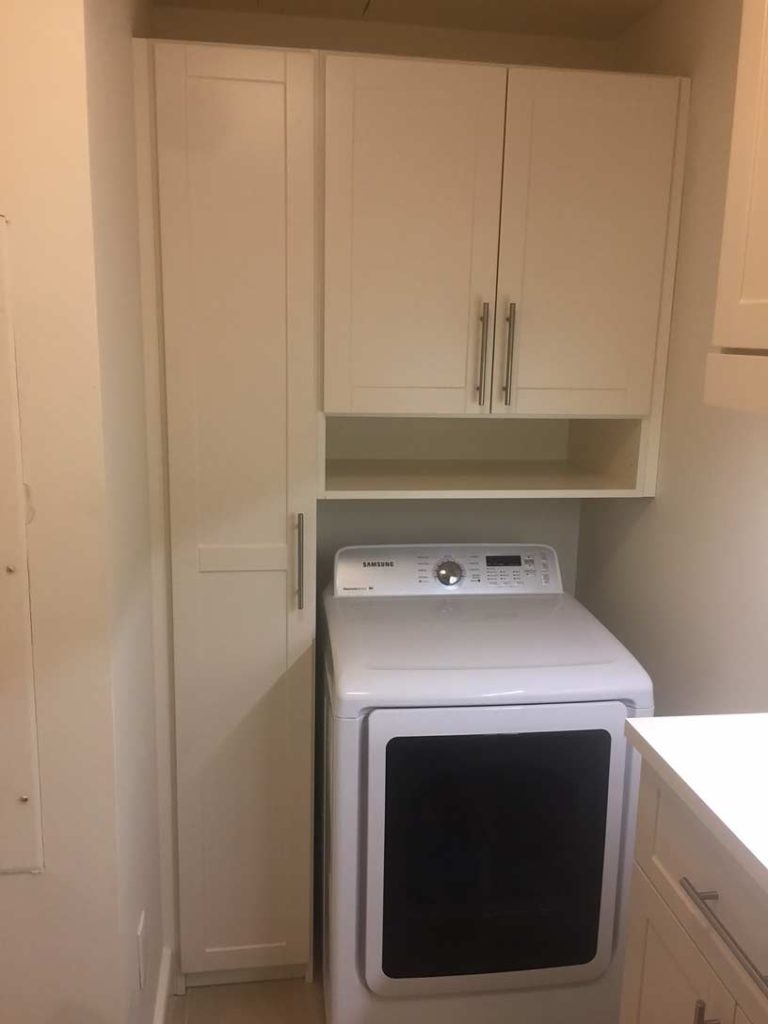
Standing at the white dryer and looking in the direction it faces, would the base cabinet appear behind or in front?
in front

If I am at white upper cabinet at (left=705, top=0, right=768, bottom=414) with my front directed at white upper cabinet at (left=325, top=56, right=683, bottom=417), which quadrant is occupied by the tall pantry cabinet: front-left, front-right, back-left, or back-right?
front-left

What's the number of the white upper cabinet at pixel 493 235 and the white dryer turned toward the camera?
2

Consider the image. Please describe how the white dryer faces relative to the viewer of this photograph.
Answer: facing the viewer

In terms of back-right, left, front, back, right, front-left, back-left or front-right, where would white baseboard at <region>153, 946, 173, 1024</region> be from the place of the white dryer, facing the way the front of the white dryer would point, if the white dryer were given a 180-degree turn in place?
left

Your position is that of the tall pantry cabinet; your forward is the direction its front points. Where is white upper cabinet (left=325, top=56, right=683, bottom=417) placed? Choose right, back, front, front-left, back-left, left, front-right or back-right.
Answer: left

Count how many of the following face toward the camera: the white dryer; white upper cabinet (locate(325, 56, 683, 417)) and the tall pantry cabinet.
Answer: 3

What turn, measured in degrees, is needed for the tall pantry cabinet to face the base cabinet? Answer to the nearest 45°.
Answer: approximately 45° to its left
